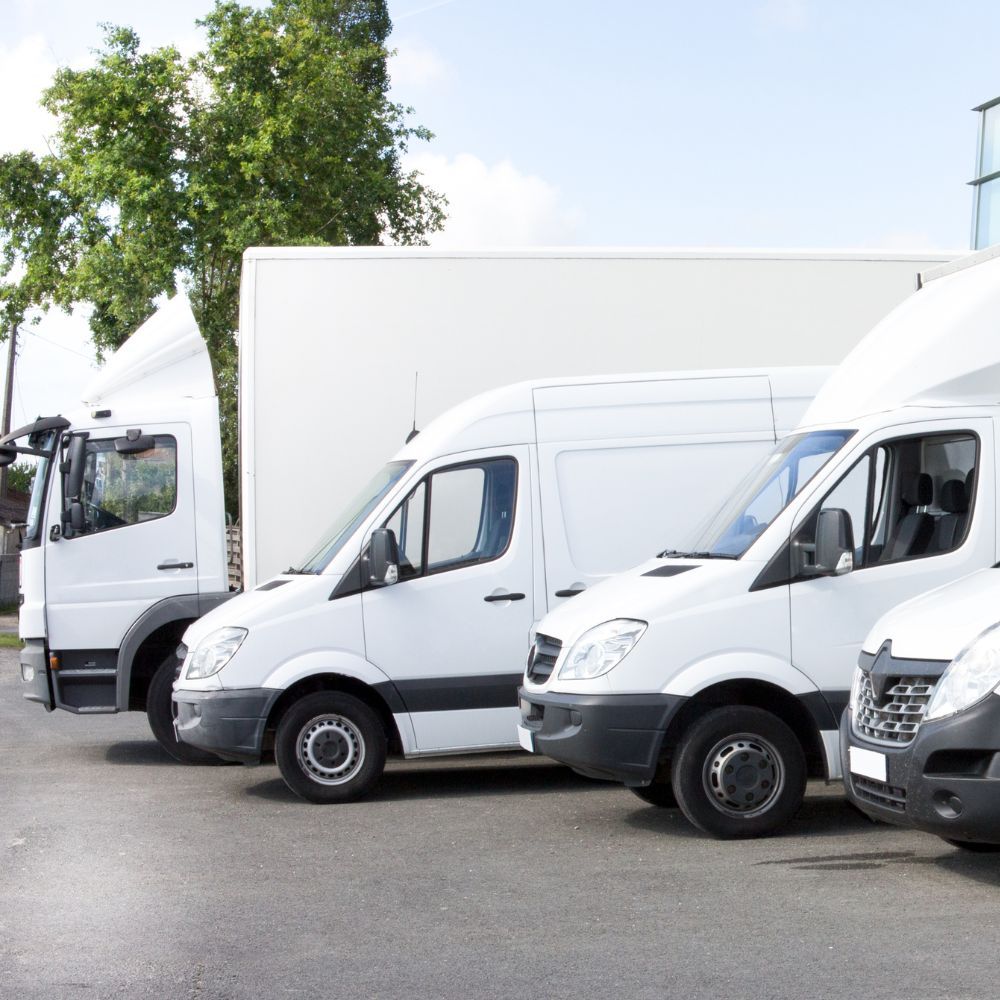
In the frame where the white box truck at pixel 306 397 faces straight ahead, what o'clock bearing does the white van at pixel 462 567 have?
The white van is roughly at 8 o'clock from the white box truck.

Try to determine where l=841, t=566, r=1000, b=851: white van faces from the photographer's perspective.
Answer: facing the viewer and to the left of the viewer

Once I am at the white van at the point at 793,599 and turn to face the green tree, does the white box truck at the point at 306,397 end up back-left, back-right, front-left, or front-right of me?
front-left

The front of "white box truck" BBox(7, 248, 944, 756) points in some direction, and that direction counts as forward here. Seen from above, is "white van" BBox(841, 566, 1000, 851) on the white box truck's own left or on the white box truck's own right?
on the white box truck's own left

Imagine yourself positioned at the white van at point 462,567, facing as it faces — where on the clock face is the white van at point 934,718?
the white van at point 934,718 is roughly at 8 o'clock from the white van at point 462,567.

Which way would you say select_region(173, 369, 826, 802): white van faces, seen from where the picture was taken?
facing to the left of the viewer

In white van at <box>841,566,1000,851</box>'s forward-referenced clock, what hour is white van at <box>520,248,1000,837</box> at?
white van at <box>520,248,1000,837</box> is roughly at 4 o'clock from white van at <box>841,566,1000,851</box>.

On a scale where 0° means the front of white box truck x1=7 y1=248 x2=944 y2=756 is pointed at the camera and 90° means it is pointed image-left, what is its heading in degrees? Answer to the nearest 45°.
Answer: approximately 90°

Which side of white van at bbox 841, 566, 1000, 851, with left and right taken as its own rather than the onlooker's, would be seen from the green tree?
right

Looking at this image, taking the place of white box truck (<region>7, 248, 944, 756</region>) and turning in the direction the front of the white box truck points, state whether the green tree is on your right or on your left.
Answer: on your right

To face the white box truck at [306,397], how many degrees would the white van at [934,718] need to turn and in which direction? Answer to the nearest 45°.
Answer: approximately 90° to its right

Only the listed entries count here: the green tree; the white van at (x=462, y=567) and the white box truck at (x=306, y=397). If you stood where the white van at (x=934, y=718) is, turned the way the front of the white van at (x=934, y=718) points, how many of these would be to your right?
3
